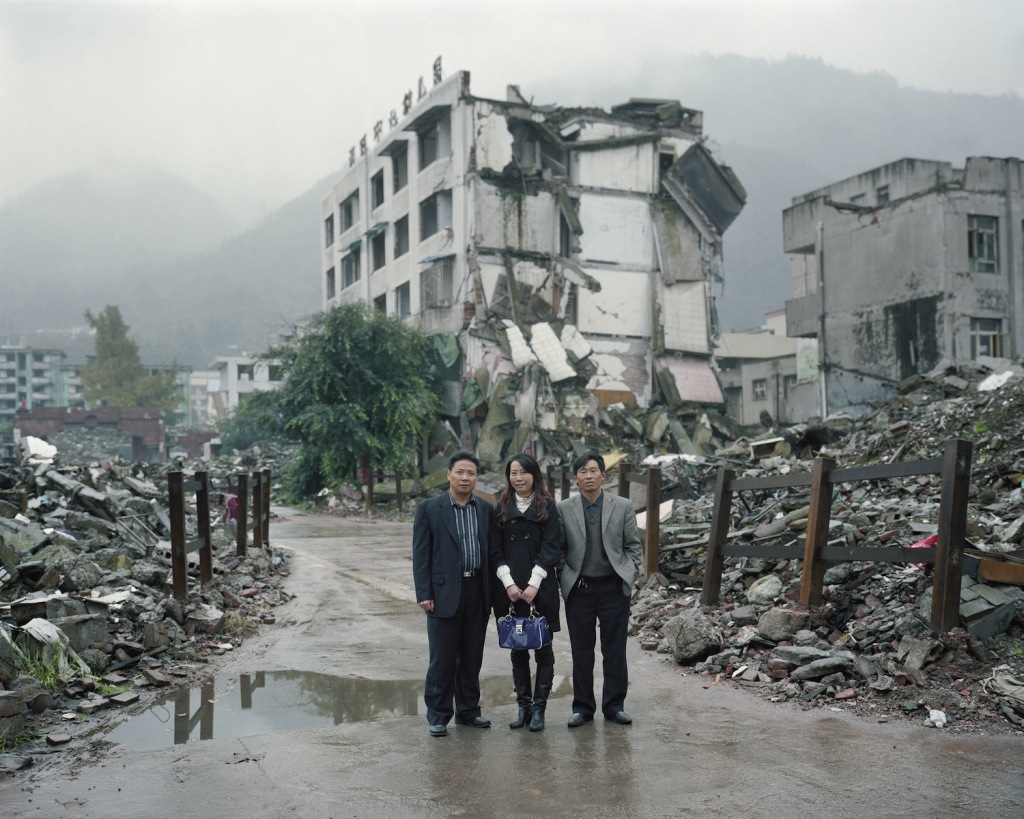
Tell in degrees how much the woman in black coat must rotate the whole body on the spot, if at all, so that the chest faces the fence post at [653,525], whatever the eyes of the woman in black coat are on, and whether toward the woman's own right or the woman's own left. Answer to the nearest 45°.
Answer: approximately 180°

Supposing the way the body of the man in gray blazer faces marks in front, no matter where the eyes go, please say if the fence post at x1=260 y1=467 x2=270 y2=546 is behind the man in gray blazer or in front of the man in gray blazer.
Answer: behind

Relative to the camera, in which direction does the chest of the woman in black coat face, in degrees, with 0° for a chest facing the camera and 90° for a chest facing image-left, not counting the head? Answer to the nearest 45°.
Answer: approximately 0°

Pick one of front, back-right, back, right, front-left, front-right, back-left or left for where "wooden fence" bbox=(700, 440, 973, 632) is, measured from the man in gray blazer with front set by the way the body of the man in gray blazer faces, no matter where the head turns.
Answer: back-left

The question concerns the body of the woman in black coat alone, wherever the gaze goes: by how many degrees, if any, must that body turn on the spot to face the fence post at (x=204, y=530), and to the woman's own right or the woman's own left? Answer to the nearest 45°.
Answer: approximately 135° to the woman's own right

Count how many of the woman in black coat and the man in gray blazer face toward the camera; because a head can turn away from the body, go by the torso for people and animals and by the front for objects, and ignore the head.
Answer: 2

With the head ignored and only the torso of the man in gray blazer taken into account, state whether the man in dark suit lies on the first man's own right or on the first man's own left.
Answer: on the first man's own right

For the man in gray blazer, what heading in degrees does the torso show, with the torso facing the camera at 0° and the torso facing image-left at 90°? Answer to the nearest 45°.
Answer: approximately 0°

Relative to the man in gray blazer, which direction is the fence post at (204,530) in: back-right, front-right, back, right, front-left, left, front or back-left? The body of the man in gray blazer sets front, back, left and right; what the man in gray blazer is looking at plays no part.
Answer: back-right

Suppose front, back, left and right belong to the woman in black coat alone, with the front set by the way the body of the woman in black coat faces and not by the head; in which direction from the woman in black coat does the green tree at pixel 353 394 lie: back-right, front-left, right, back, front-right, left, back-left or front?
back
